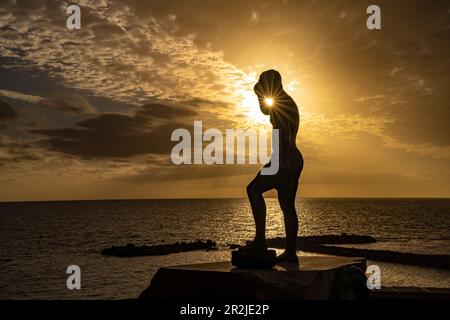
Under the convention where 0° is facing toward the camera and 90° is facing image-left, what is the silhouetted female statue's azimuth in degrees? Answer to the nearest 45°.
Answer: approximately 90°
